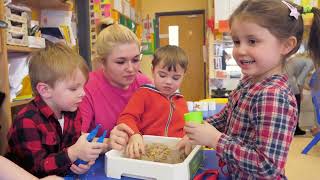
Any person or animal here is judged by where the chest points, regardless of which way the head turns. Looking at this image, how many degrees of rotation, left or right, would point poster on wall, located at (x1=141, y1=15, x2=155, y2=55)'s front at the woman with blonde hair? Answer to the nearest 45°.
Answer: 0° — it already faces them

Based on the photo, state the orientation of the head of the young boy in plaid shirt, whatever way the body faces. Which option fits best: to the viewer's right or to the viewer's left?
to the viewer's right

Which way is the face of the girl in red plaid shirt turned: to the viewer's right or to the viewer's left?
to the viewer's left

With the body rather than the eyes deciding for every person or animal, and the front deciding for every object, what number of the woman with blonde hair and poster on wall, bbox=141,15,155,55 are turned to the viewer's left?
0

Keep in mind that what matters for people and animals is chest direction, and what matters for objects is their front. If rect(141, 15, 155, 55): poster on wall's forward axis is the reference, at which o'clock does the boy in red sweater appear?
The boy in red sweater is roughly at 12 o'clock from the poster on wall.

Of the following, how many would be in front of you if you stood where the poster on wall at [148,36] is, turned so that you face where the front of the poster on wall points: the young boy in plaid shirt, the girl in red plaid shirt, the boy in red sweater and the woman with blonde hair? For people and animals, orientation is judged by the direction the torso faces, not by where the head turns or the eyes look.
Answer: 4

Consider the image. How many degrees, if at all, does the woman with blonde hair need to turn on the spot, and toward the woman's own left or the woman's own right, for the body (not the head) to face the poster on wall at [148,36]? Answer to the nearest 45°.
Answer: approximately 135° to the woman's own left
